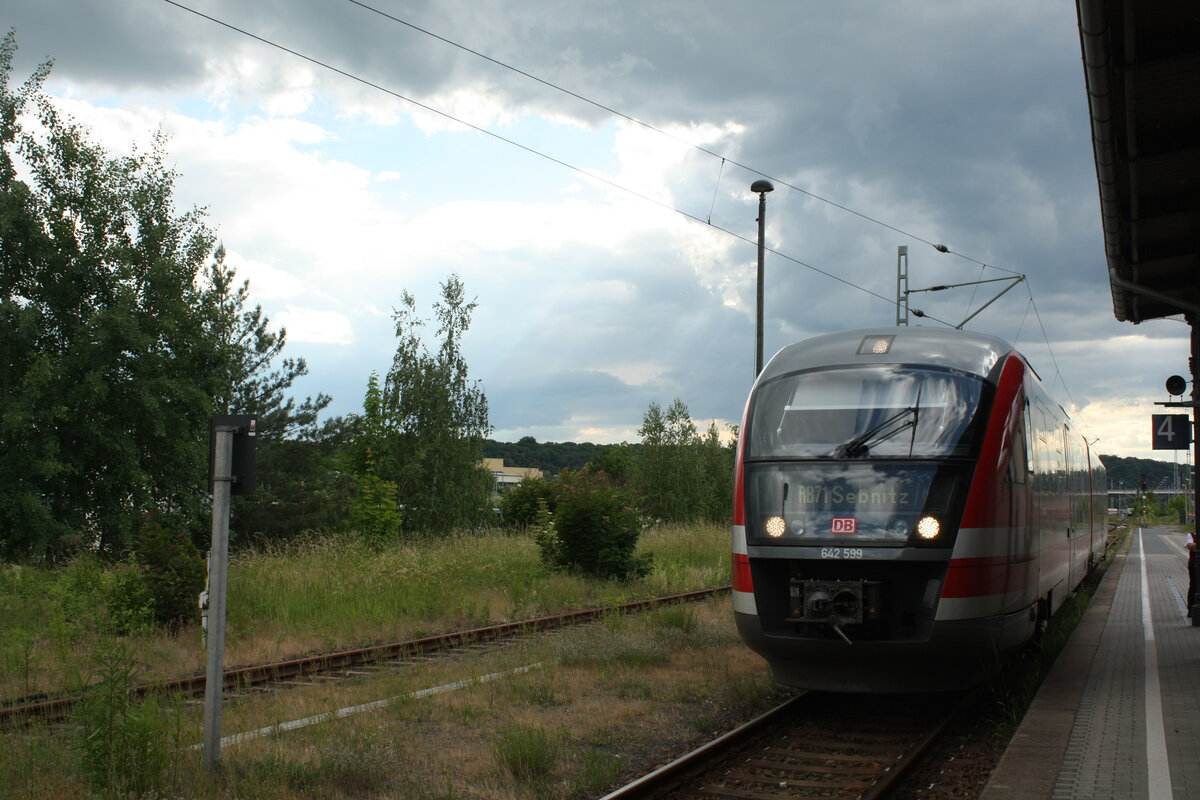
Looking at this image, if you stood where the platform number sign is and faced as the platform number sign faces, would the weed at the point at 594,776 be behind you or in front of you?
in front

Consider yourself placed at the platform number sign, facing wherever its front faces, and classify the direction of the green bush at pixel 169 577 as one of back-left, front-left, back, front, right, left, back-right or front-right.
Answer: front-right

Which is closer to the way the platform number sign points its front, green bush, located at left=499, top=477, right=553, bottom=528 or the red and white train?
the red and white train

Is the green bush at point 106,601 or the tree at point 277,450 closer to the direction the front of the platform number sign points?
the green bush

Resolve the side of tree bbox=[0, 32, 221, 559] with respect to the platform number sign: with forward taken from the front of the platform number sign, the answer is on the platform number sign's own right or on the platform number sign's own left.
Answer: on the platform number sign's own right

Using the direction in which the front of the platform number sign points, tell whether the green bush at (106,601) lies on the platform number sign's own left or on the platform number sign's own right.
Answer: on the platform number sign's own right

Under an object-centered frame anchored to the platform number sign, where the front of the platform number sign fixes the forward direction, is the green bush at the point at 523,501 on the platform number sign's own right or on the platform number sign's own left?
on the platform number sign's own right

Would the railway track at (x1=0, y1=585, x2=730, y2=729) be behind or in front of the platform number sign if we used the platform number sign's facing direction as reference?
in front

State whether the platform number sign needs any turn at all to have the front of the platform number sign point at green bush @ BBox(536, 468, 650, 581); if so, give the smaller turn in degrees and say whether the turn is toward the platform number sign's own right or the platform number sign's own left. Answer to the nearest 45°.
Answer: approximately 90° to the platform number sign's own right

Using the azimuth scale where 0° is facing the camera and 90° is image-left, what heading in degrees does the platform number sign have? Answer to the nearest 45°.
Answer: approximately 0°
